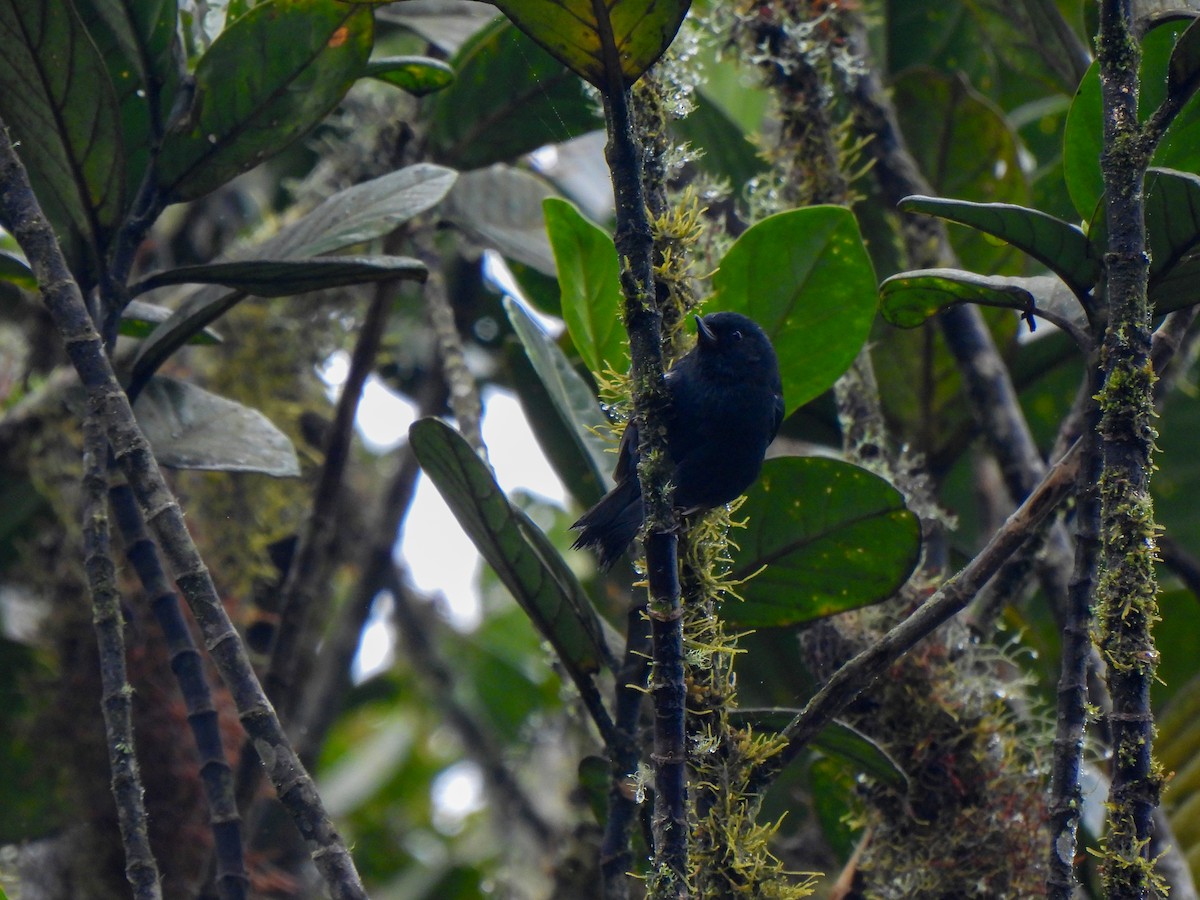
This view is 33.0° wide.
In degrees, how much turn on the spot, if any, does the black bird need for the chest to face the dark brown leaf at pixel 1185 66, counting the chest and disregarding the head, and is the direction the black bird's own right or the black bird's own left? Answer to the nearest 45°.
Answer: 0° — it already faces it

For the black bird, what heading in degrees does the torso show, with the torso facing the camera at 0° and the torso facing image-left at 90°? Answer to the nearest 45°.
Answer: approximately 315°

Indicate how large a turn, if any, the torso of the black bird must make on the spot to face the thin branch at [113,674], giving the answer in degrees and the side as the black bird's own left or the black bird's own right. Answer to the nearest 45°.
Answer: approximately 90° to the black bird's own right

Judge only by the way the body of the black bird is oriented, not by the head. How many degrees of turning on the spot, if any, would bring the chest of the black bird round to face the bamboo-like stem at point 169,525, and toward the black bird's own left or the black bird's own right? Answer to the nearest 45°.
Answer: approximately 90° to the black bird's own right

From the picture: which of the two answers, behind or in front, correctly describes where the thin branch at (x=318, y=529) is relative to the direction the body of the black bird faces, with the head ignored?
behind

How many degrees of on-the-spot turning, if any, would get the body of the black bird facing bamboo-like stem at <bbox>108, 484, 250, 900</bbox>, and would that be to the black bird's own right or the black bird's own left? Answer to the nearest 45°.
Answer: approximately 90° to the black bird's own right
